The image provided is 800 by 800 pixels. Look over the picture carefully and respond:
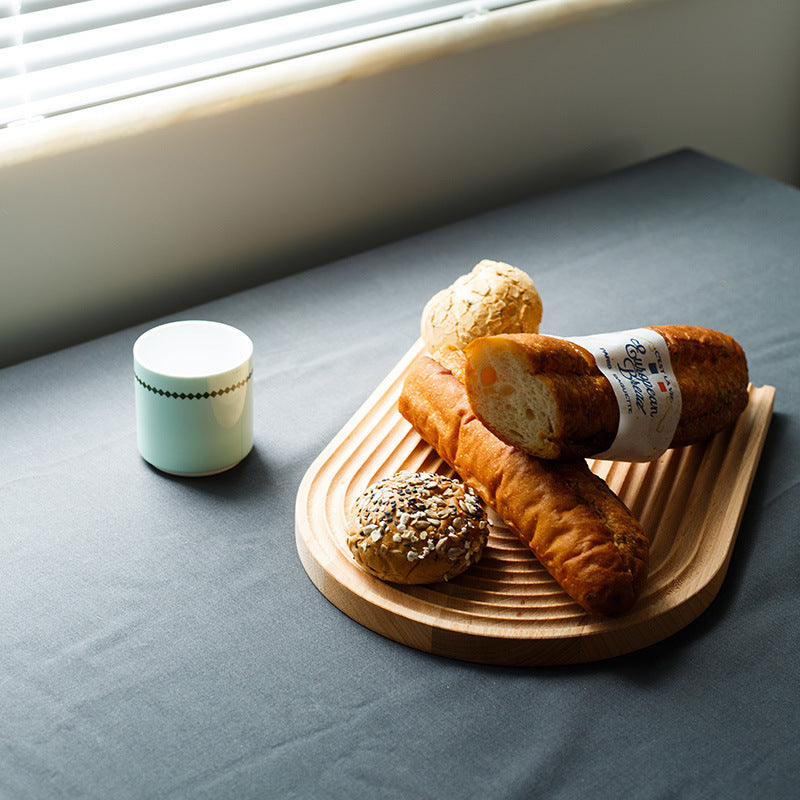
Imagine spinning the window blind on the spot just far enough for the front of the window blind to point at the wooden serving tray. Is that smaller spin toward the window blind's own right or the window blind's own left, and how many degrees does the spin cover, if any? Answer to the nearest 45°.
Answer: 0° — it already faces it

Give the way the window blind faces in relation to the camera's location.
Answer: facing the viewer and to the right of the viewer

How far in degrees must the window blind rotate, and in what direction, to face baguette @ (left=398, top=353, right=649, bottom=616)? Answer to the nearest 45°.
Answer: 0° — it already faces it

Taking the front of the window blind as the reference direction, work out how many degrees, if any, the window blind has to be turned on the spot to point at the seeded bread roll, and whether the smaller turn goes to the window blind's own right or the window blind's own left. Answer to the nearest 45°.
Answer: approximately 45° to the window blind's own right
